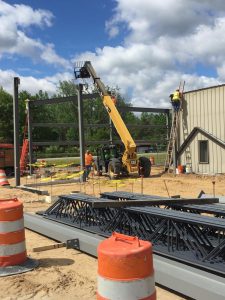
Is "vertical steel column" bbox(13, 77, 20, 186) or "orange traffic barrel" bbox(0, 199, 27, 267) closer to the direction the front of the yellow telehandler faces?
the vertical steel column

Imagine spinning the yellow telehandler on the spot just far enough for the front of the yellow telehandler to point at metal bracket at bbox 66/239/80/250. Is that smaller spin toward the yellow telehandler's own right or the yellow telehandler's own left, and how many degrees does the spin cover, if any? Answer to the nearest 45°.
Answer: approximately 135° to the yellow telehandler's own left

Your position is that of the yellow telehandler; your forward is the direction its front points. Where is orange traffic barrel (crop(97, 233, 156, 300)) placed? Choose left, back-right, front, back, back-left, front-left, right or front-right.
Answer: back-left

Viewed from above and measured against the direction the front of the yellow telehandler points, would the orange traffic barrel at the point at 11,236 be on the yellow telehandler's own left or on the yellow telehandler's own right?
on the yellow telehandler's own left

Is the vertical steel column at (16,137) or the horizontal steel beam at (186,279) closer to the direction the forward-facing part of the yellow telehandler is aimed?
the vertical steel column

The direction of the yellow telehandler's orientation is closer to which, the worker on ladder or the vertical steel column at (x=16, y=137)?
the vertical steel column

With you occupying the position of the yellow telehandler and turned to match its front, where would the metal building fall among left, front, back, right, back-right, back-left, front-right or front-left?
back-right

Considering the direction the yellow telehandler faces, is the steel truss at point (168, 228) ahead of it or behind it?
behind

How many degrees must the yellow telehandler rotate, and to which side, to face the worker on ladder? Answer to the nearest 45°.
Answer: approximately 135° to its right

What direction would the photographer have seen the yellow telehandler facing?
facing away from the viewer and to the left of the viewer

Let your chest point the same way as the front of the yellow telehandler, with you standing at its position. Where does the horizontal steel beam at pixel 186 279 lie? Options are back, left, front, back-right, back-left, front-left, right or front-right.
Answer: back-left
